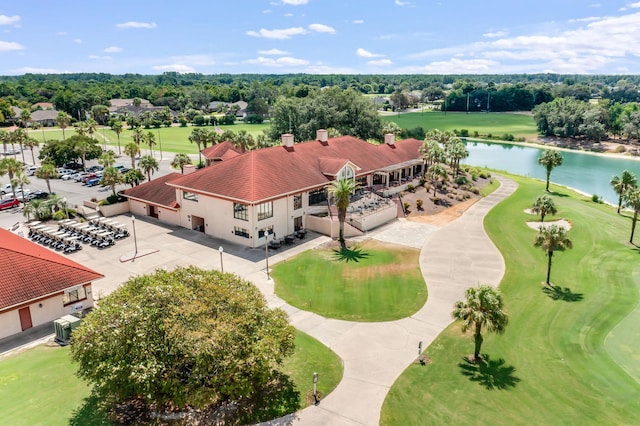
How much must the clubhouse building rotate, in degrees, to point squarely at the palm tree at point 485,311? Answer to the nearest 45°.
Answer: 0° — it already faces it

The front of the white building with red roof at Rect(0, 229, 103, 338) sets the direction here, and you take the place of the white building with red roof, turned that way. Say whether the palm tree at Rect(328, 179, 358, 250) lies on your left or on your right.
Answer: on your left

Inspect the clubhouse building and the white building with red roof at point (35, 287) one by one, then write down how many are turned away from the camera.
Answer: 0

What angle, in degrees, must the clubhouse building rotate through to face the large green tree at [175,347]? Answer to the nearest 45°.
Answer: approximately 45° to its right

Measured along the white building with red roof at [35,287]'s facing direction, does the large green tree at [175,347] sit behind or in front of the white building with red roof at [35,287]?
in front

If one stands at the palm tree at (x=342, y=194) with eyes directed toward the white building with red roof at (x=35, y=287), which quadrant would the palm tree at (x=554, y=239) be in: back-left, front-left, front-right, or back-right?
back-left
